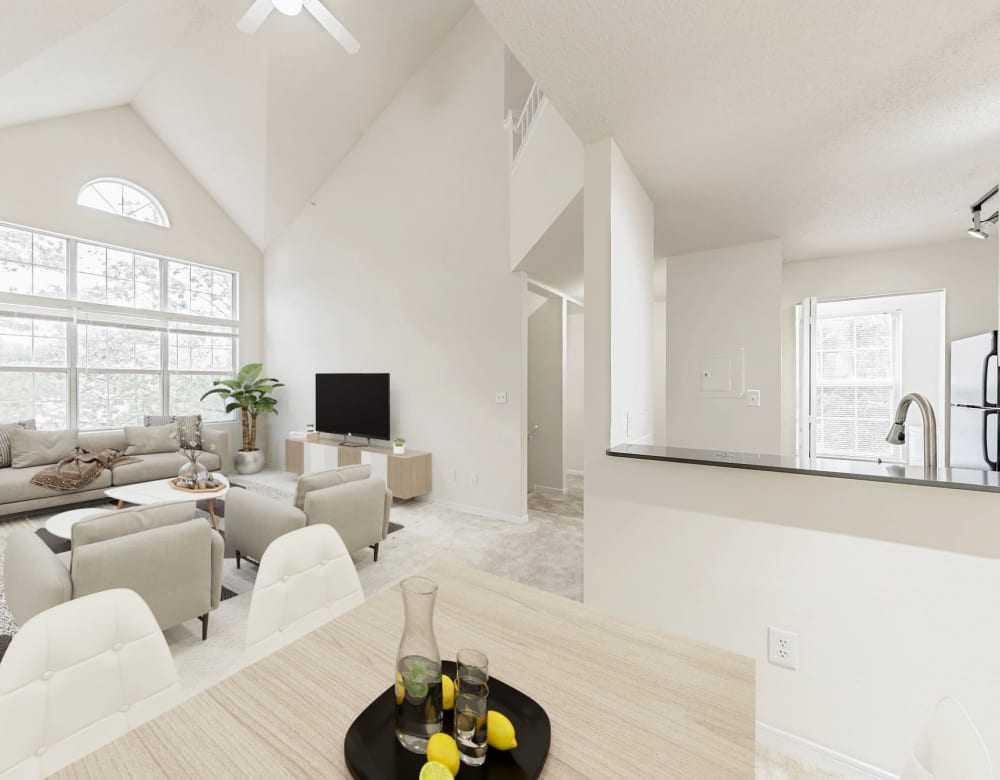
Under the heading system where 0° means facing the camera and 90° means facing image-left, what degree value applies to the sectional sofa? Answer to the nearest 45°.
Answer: approximately 315°

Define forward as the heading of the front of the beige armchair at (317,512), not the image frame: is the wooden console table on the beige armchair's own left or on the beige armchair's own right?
on the beige armchair's own right

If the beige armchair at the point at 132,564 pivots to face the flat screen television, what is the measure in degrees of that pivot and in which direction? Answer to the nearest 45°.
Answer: approximately 90° to its right

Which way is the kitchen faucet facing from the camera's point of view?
to the viewer's left

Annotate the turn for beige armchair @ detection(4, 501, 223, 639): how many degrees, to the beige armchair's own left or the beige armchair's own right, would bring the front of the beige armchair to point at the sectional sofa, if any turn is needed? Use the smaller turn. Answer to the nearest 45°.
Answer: approximately 45° to the beige armchair's own right

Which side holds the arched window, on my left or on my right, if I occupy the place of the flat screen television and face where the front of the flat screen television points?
on my right

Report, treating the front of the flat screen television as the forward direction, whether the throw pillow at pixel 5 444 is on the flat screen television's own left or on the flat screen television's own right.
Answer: on the flat screen television's own right

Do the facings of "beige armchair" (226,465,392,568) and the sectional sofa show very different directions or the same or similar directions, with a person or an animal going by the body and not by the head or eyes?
very different directions

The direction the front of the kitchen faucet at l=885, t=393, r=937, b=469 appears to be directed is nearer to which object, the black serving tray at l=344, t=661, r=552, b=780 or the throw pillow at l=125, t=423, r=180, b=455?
the throw pillow

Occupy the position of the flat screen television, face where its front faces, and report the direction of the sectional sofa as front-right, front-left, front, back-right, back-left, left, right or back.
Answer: front-right

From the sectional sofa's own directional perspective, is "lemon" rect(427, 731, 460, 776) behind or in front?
in front
